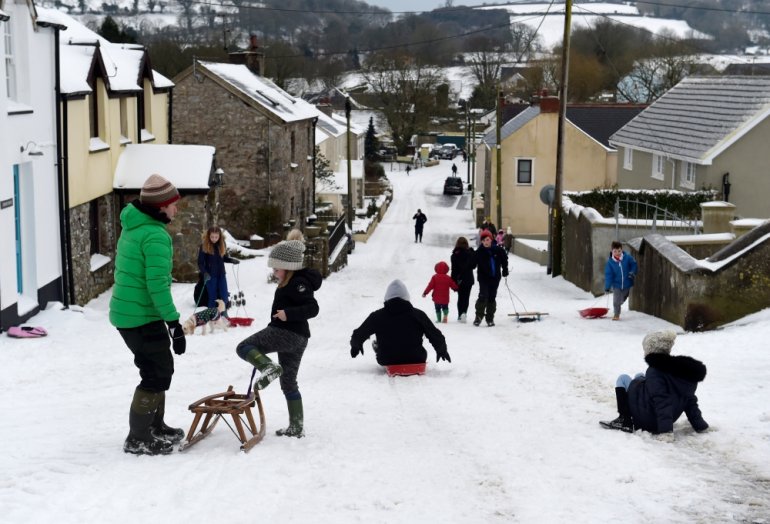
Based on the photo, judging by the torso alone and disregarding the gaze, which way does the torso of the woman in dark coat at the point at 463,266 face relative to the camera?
away from the camera

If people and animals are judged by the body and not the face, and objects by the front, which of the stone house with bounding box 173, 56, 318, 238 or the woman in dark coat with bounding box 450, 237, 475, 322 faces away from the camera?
the woman in dark coat

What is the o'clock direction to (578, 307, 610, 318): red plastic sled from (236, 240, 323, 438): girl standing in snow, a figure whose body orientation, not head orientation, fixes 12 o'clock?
The red plastic sled is roughly at 4 o'clock from the girl standing in snow.

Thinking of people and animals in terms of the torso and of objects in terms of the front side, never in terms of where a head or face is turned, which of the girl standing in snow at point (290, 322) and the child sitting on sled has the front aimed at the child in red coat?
the child sitting on sled

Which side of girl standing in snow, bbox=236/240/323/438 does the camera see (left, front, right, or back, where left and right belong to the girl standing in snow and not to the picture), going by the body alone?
left

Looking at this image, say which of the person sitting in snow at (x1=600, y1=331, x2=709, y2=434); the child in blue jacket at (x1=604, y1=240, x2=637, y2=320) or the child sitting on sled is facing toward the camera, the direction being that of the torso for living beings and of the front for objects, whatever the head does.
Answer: the child in blue jacket

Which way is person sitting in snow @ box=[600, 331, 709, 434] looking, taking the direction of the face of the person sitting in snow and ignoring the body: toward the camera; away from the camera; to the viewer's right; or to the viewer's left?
away from the camera

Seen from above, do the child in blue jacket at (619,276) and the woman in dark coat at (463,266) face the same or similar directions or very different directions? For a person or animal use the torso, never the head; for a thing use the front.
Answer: very different directions

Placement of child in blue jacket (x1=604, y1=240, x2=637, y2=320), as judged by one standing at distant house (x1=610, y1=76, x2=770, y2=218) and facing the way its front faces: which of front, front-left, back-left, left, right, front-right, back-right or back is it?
front-left

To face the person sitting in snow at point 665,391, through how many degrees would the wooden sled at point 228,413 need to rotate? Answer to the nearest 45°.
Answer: approximately 45° to its right

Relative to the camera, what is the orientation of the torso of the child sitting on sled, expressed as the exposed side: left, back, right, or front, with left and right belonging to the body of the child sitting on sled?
back

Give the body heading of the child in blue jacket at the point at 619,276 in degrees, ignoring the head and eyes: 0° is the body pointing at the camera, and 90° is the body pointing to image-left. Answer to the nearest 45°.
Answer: approximately 0°

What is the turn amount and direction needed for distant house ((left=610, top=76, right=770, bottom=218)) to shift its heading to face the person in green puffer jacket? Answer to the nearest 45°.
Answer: approximately 45° to its left

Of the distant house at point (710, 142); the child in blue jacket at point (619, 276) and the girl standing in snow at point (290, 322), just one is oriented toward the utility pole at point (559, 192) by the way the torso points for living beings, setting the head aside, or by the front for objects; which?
the distant house

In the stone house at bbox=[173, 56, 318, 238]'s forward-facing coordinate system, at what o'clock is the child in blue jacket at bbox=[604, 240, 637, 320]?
The child in blue jacket is roughly at 1 o'clock from the stone house.
